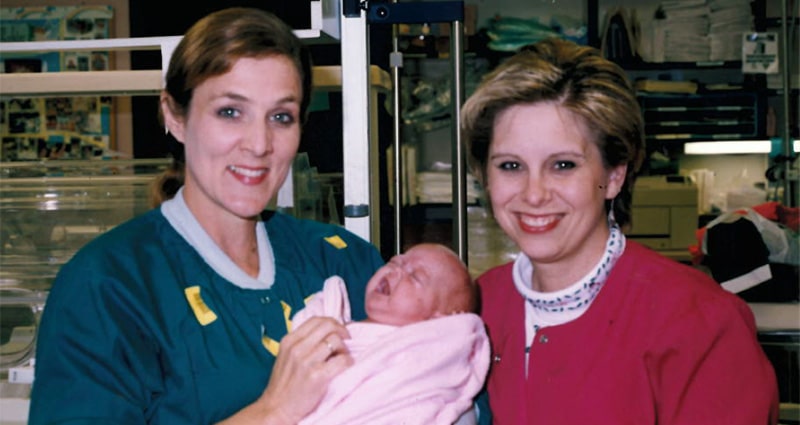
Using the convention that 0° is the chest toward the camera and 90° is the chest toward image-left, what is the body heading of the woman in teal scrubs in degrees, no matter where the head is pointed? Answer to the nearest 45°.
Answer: approximately 315°

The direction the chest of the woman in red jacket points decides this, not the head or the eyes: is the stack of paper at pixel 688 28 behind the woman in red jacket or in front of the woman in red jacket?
behind

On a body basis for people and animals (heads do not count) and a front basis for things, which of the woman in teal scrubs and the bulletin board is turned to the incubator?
the bulletin board

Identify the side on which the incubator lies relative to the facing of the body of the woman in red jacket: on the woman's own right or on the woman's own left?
on the woman's own right

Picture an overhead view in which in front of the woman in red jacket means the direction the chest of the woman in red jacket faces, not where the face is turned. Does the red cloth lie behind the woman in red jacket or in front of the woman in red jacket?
behind

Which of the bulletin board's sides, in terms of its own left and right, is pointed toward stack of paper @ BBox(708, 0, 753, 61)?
left

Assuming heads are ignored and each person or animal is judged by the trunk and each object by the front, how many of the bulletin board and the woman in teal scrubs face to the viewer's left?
0

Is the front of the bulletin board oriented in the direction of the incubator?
yes

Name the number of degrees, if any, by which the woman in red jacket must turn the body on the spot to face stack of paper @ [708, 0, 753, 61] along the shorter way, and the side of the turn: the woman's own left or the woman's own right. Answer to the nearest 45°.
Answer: approximately 135° to the woman's own right

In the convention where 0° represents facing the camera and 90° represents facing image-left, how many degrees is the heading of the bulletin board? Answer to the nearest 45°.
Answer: approximately 0°
